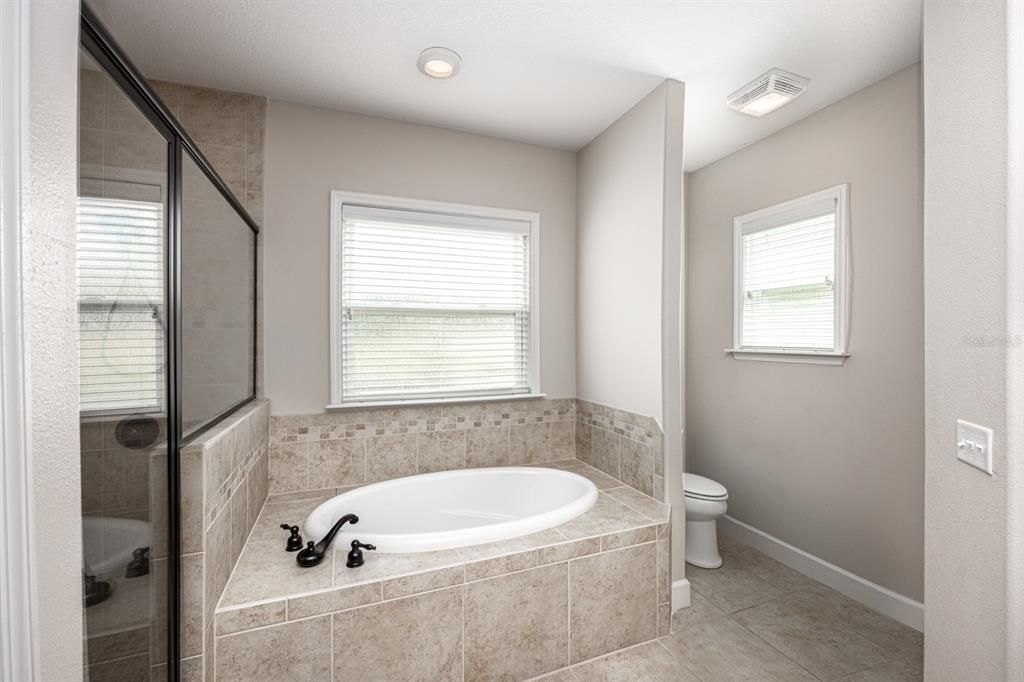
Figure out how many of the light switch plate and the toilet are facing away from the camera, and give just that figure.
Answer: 0

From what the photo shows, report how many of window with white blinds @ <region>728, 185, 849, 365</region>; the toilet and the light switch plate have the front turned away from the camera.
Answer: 0

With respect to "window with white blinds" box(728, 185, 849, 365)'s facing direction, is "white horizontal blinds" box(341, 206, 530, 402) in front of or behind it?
in front

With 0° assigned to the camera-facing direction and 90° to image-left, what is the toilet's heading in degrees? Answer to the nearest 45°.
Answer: approximately 315°

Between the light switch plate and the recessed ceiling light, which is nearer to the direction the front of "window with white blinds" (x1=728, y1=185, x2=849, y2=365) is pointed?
the recessed ceiling light

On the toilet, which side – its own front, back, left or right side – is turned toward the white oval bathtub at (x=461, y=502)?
right

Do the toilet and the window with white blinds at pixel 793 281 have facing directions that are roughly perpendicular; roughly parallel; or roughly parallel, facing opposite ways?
roughly perpendicular

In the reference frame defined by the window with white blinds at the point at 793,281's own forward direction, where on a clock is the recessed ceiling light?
The recessed ceiling light is roughly at 12 o'clock from the window with white blinds.

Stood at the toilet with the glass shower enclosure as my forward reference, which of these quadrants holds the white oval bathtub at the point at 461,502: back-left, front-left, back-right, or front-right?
front-right

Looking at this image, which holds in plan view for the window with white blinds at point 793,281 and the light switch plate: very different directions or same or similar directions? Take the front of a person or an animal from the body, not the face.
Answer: same or similar directions

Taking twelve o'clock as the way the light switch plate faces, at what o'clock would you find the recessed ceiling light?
The recessed ceiling light is roughly at 1 o'clock from the light switch plate.

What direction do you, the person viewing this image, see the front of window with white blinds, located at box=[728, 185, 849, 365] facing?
facing the viewer and to the left of the viewer

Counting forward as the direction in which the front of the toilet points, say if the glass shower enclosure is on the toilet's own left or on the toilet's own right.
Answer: on the toilet's own right
